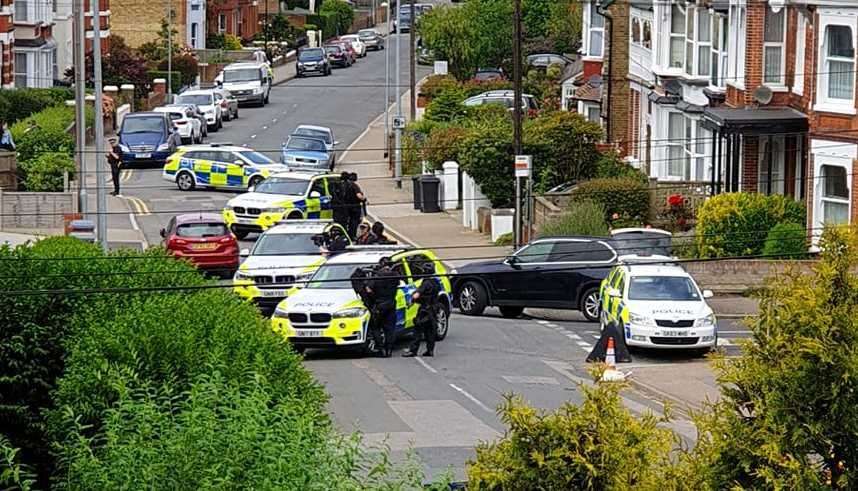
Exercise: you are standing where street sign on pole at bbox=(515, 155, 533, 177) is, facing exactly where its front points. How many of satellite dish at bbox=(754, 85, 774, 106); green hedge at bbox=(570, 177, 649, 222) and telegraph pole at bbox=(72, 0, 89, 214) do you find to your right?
1

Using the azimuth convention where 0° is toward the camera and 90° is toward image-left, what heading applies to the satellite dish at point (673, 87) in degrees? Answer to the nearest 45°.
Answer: approximately 45°

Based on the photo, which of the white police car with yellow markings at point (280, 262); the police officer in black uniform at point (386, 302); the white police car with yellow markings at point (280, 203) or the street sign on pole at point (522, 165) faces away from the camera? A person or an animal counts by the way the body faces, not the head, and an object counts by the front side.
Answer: the police officer in black uniform

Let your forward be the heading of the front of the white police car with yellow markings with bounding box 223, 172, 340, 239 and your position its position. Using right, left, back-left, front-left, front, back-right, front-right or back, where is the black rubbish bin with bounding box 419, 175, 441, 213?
back

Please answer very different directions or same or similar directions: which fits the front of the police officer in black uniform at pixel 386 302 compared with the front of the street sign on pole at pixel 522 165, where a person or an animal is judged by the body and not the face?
very different directions

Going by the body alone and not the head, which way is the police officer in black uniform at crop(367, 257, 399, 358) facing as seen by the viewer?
away from the camera

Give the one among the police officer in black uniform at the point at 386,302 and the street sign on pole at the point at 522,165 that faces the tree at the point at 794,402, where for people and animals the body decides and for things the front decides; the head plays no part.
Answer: the street sign on pole

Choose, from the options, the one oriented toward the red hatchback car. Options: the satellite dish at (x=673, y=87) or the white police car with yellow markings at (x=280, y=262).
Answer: the satellite dish

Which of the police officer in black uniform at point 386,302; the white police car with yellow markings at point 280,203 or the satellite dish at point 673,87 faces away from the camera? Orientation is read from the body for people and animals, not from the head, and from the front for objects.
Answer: the police officer in black uniform

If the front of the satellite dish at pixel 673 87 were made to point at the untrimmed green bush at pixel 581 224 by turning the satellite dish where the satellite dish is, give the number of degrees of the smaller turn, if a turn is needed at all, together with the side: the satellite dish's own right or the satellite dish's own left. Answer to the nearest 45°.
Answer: approximately 45° to the satellite dish's own left

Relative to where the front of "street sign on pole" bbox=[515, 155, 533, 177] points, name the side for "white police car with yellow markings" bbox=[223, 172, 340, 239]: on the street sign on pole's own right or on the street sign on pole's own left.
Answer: on the street sign on pole's own right

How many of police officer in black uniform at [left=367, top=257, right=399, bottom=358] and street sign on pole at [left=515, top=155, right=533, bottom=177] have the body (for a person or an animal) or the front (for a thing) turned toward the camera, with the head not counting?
1

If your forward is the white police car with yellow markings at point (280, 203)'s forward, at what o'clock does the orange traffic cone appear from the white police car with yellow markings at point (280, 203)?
The orange traffic cone is roughly at 10 o'clock from the white police car with yellow markings.
